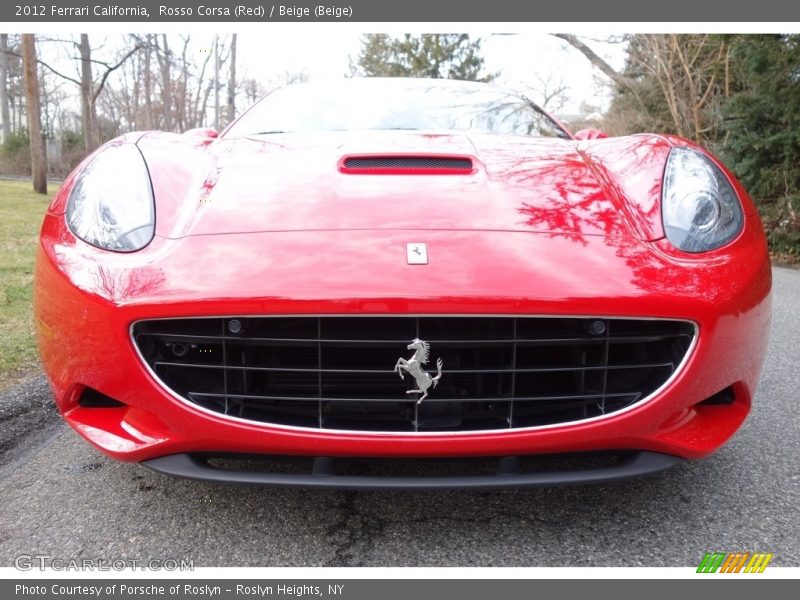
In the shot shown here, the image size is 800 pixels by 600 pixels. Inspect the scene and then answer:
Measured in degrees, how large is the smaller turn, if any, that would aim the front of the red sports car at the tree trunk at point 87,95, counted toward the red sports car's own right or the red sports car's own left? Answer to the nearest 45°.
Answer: approximately 135° to the red sports car's own right

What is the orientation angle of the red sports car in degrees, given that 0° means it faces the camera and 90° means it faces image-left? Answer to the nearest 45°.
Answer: approximately 0°

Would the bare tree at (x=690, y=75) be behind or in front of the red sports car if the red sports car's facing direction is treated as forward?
behind
